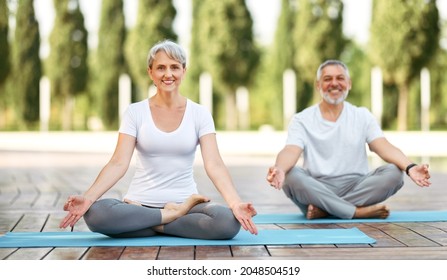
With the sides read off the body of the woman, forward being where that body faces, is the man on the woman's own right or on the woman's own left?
on the woman's own left

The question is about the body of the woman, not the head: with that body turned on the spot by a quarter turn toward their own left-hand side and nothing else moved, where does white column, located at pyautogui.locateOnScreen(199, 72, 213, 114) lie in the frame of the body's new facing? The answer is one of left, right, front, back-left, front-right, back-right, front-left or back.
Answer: left

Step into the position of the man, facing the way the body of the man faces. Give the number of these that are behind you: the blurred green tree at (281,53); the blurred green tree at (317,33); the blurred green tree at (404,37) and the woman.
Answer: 3

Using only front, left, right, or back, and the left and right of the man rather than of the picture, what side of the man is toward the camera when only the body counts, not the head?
front

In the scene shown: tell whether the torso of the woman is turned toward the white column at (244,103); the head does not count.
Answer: no

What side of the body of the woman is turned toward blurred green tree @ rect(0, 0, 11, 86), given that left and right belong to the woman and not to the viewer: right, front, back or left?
back

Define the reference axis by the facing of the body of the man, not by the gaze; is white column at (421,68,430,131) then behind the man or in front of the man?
behind

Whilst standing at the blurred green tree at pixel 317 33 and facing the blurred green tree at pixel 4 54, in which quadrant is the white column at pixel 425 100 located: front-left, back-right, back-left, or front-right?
back-left

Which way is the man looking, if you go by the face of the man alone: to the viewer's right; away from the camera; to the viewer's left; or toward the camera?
toward the camera

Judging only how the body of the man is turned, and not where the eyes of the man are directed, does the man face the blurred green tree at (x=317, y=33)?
no

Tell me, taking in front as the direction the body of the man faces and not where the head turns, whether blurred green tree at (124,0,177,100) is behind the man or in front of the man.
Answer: behind

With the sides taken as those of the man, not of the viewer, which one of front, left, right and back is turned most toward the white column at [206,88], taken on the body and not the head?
back

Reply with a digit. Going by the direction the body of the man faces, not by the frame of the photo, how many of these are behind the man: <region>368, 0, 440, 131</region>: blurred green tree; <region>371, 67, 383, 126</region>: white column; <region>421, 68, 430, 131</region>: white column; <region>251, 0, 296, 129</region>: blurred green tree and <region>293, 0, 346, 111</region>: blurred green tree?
5

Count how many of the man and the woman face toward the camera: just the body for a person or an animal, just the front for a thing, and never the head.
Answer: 2

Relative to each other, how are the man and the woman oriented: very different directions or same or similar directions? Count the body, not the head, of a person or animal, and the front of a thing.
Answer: same or similar directions

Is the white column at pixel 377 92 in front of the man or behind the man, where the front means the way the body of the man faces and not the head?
behind

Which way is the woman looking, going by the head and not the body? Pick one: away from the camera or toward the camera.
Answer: toward the camera
